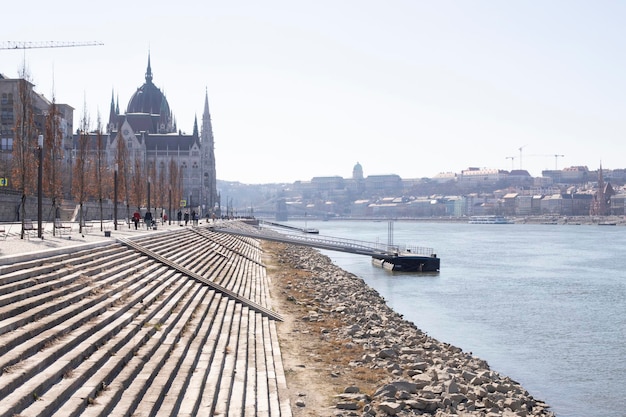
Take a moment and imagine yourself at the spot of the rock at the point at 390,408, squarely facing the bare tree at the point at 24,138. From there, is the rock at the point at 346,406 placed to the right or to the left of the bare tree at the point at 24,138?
left

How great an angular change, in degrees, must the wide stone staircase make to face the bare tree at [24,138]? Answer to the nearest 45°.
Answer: approximately 90° to its left

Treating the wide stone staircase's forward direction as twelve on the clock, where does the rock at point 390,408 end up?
The rock is roughly at 12 o'clock from the wide stone staircase.

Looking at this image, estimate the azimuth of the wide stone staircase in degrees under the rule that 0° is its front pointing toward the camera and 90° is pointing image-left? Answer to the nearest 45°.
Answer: approximately 270°

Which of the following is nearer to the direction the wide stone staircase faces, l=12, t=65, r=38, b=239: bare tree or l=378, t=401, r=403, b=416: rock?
the rock
